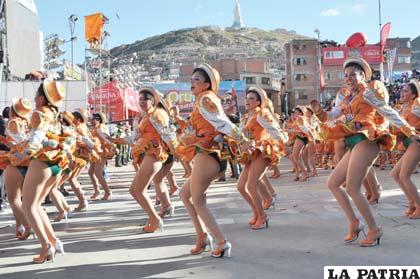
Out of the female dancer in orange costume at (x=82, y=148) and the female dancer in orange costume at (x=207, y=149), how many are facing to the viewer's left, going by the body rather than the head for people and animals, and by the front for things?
2

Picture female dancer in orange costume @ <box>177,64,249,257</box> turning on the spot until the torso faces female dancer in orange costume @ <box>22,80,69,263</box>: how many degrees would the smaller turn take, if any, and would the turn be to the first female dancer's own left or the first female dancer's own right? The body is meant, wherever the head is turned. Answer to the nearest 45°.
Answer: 0° — they already face them

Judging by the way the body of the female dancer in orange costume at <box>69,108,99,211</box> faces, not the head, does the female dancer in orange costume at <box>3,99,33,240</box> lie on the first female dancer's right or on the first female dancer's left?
on the first female dancer's left

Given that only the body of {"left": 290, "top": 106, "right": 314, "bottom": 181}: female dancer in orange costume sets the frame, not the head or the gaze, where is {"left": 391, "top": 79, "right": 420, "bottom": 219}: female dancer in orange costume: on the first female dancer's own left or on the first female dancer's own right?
on the first female dancer's own left

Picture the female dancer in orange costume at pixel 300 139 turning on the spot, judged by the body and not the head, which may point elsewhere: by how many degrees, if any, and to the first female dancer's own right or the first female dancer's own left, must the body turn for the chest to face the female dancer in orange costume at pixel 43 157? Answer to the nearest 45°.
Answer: approximately 45° to the first female dancer's own left

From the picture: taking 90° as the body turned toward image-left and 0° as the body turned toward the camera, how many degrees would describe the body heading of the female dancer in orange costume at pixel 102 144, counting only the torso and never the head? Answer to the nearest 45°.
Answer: approximately 90°

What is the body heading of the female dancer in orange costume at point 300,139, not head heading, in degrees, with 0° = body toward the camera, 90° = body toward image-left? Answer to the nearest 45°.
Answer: approximately 45°

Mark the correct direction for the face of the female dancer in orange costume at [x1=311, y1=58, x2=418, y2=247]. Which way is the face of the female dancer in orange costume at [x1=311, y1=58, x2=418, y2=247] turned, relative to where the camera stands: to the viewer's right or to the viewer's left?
to the viewer's left
